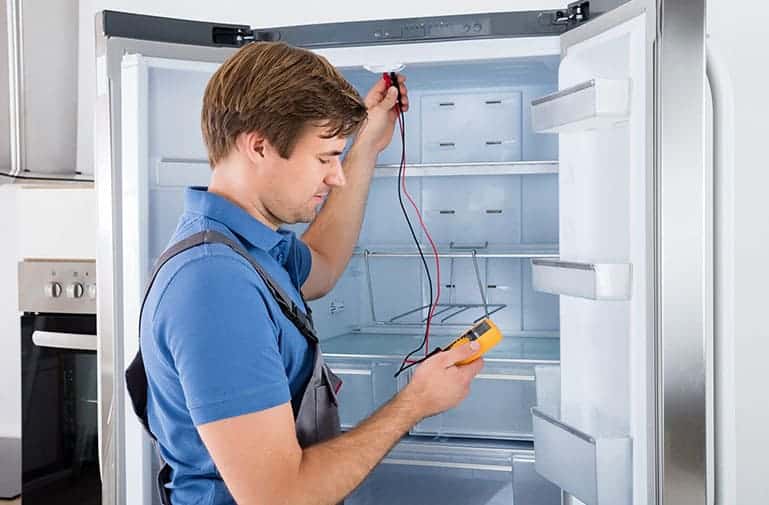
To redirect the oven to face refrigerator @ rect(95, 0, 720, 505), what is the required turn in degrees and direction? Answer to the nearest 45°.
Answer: approximately 45° to its left

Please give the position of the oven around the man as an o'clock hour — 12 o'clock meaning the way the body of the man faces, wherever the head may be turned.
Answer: The oven is roughly at 8 o'clock from the man.

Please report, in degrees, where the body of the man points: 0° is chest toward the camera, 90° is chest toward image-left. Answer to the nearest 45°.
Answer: approximately 270°

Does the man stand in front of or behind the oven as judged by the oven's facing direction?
in front

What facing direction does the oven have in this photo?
toward the camera

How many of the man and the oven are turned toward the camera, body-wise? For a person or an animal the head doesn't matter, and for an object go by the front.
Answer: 1

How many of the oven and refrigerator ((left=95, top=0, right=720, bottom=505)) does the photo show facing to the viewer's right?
0

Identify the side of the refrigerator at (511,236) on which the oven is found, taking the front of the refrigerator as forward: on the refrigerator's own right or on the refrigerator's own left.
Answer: on the refrigerator's own right

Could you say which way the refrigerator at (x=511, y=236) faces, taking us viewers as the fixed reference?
facing the viewer

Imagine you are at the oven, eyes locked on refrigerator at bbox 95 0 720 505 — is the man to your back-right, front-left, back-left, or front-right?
front-right

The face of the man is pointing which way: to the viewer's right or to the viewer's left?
to the viewer's right
